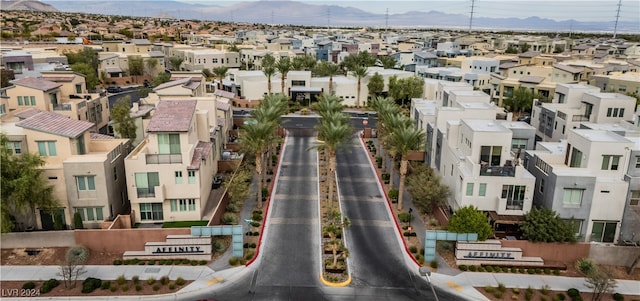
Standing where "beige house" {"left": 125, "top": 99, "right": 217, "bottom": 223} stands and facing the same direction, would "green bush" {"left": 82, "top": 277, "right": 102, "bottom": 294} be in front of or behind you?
in front

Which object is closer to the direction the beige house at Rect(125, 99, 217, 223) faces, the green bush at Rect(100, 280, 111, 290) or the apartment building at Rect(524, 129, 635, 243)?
the green bush

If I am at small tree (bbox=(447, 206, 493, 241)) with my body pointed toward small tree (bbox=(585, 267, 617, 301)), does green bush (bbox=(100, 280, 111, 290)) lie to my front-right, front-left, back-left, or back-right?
back-right

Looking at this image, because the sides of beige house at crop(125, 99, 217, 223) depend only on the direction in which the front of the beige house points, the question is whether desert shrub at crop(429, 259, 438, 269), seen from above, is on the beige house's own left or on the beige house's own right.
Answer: on the beige house's own left

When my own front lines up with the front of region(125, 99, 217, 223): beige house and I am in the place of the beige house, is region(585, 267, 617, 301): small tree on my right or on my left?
on my left

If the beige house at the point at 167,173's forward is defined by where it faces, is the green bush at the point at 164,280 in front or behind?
in front

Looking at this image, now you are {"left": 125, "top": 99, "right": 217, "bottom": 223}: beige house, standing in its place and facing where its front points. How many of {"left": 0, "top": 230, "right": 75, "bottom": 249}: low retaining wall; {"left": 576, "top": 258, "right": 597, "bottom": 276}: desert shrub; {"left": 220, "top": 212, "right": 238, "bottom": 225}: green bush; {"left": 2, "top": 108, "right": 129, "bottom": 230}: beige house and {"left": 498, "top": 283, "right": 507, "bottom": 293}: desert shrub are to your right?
2

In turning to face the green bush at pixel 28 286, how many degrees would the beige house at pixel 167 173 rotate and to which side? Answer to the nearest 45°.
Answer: approximately 45° to its right

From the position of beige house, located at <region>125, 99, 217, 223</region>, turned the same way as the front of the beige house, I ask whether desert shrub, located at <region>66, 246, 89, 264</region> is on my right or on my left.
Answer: on my right

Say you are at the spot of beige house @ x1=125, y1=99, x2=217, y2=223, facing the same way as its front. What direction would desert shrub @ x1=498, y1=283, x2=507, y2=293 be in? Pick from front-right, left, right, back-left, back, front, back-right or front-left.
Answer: front-left

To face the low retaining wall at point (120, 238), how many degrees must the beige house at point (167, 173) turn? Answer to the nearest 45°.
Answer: approximately 45° to its right

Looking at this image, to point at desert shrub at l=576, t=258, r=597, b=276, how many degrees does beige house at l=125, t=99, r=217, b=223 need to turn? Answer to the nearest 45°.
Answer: approximately 45° to its left

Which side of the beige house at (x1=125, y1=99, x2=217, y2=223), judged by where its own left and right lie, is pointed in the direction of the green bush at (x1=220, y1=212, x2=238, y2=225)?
left

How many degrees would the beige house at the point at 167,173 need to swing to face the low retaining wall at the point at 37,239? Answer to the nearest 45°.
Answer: approximately 90° to its right

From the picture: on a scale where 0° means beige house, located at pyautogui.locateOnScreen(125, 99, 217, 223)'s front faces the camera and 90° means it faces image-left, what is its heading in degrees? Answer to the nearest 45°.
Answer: approximately 0°
